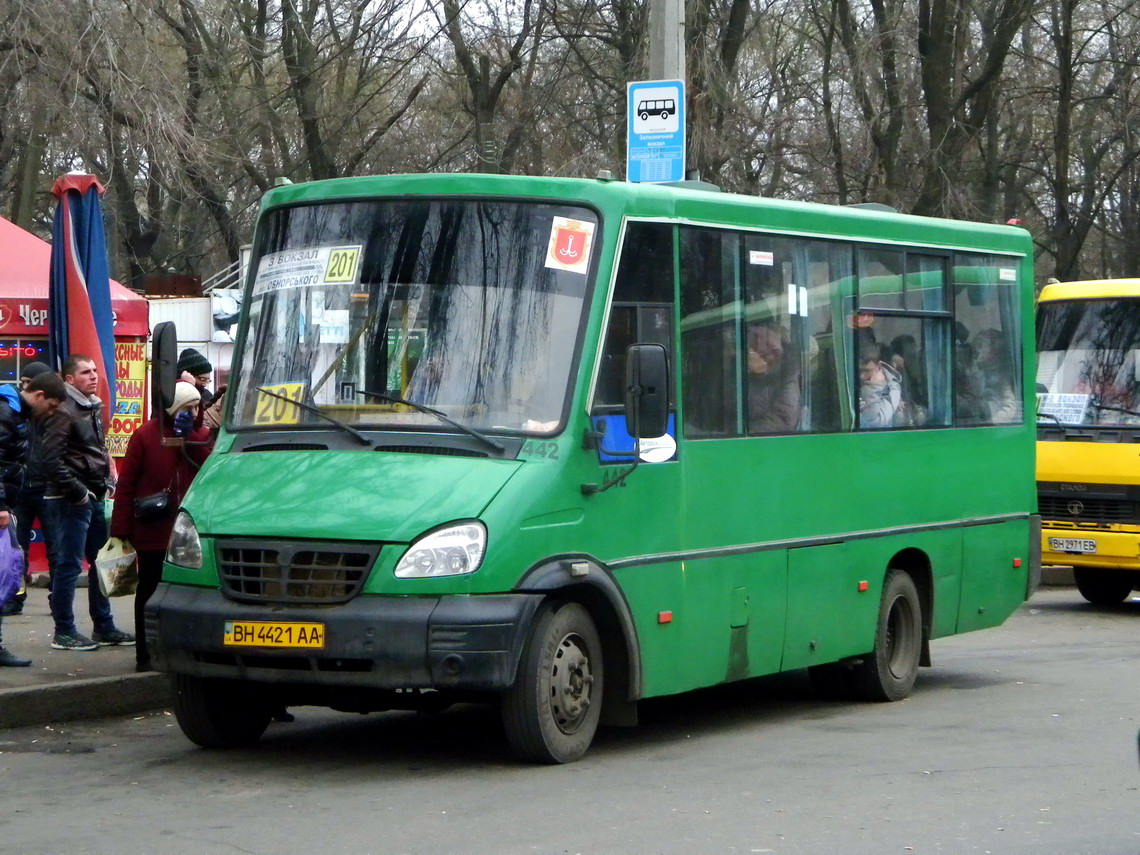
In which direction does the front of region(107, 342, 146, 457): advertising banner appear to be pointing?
toward the camera

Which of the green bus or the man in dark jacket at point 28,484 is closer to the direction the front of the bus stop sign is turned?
the green bus

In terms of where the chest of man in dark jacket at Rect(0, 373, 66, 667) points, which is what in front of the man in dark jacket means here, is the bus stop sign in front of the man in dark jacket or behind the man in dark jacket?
in front

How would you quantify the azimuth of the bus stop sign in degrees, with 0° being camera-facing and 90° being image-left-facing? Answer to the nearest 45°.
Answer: approximately 0°

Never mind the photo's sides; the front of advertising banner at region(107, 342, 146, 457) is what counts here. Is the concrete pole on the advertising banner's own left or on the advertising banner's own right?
on the advertising banner's own left

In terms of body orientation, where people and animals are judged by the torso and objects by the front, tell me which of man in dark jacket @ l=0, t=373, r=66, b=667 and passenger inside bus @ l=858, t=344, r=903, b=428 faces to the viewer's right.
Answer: the man in dark jacket

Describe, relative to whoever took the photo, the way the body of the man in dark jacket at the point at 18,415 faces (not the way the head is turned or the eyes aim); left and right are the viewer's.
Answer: facing to the right of the viewer

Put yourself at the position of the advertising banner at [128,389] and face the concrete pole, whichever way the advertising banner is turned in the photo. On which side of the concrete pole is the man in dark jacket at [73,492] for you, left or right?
right

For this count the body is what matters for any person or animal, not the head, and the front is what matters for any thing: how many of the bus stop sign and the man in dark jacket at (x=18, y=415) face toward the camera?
1

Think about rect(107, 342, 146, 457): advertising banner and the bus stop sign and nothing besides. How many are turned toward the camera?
2

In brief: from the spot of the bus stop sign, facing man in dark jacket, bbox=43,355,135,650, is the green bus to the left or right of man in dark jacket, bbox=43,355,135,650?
left

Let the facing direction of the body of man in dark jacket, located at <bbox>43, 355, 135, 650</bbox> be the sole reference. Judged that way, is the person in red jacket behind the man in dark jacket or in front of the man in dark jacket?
in front

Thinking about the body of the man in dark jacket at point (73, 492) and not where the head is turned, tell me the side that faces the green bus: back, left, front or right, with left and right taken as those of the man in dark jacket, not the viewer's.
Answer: front

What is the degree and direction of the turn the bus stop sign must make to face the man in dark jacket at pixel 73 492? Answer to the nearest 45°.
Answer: approximately 45° to its right

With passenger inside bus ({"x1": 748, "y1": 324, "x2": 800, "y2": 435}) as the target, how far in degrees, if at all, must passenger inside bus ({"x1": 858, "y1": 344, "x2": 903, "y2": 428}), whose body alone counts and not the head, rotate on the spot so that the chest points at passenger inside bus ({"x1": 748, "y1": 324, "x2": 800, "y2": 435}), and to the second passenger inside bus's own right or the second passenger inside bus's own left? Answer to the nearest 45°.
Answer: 0° — they already face them
